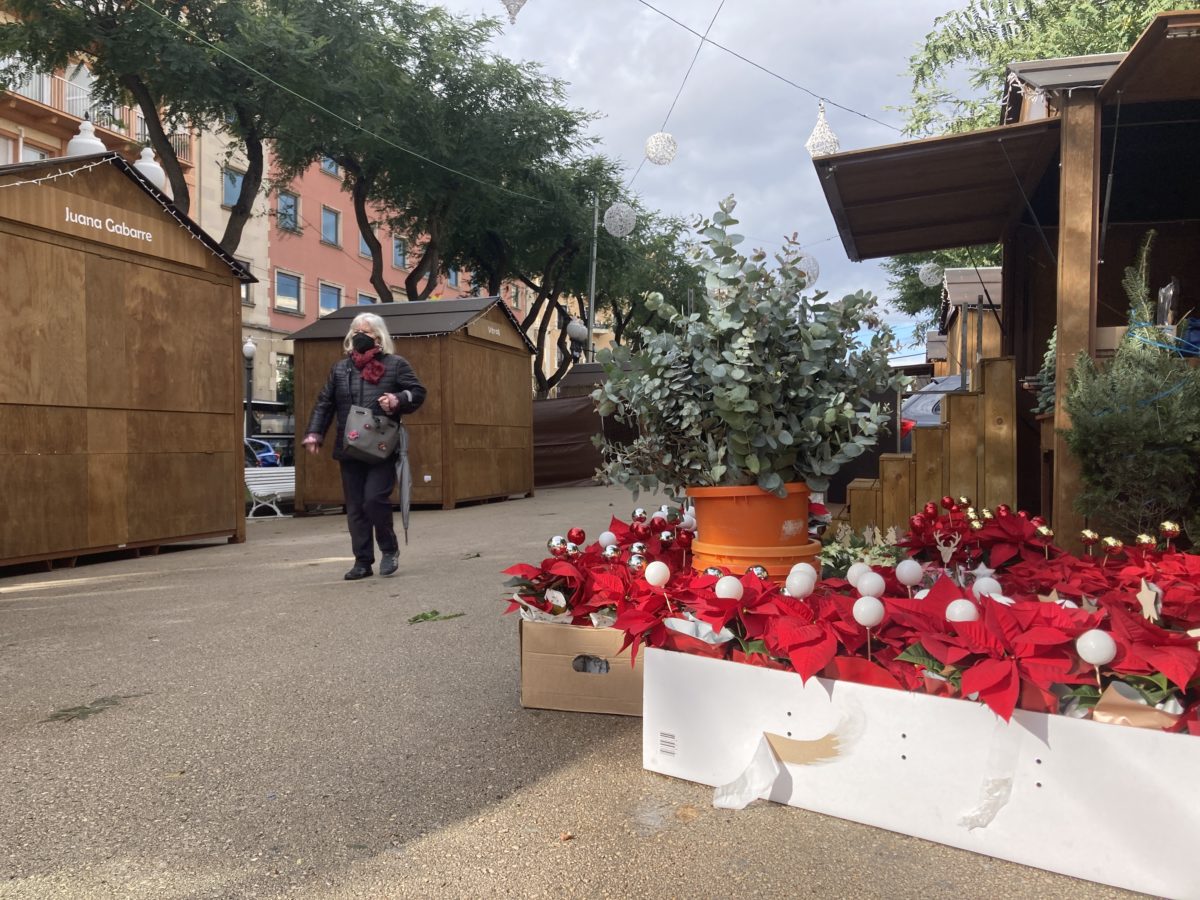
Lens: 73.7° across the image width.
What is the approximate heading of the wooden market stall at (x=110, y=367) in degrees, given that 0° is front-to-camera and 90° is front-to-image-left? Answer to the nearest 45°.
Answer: approximately 315°

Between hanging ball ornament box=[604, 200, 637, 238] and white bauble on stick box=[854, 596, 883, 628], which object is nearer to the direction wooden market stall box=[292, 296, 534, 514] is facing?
the white bauble on stick

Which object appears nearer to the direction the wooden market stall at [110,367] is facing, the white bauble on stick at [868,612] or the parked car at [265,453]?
the white bauble on stick

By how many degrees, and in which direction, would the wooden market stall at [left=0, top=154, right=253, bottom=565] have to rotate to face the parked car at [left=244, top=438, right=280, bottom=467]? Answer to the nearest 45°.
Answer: approximately 135° to its left

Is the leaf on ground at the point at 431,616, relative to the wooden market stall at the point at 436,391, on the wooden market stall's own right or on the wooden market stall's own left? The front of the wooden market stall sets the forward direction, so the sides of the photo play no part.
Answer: on the wooden market stall's own right

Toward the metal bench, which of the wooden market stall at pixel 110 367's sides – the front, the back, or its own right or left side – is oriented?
left

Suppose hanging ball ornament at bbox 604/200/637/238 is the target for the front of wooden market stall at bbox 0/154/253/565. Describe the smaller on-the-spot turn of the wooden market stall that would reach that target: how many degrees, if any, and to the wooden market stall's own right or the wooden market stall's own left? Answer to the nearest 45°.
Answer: approximately 90° to the wooden market stall's own left

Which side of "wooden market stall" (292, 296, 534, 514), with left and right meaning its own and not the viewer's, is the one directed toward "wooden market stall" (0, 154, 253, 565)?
right

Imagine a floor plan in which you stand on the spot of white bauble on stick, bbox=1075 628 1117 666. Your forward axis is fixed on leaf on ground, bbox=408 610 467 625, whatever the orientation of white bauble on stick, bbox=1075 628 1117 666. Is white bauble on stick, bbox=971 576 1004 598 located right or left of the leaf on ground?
right

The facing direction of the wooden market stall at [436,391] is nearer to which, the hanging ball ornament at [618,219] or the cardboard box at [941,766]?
the cardboard box
